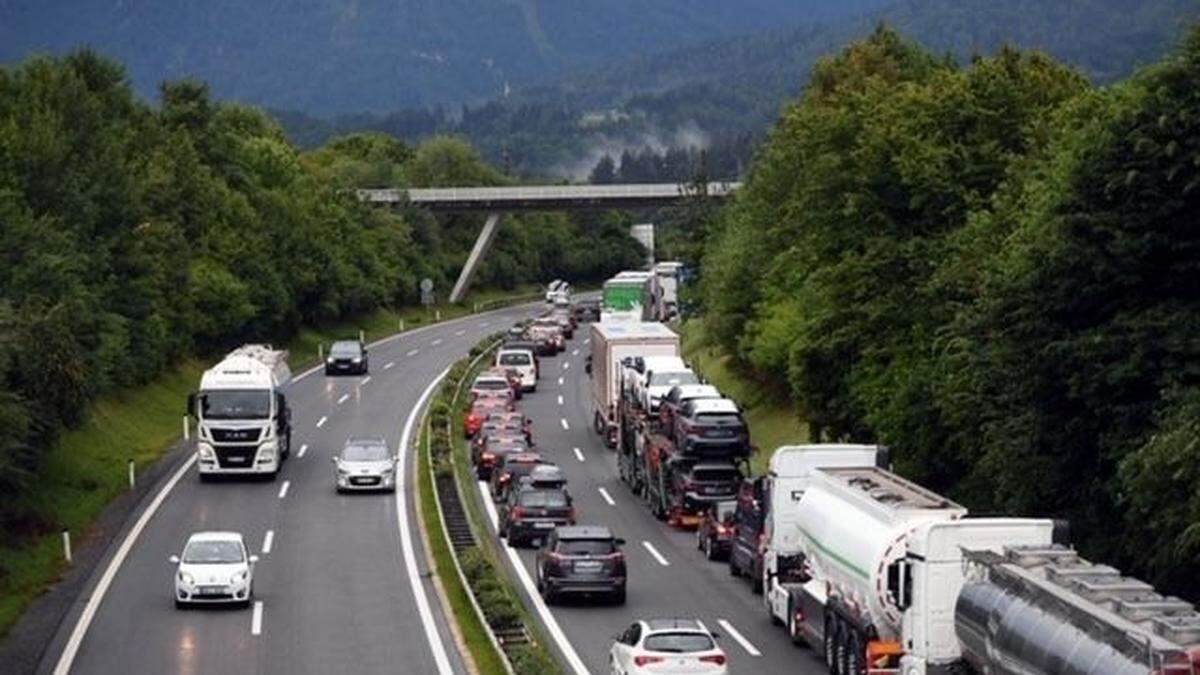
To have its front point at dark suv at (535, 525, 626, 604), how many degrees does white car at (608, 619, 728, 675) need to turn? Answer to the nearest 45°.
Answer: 0° — it already faces it

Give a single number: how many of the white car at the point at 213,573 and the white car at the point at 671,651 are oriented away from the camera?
1

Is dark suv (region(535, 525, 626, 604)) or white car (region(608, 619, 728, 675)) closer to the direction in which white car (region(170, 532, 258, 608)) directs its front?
the white car

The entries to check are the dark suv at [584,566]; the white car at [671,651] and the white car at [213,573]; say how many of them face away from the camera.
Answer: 2

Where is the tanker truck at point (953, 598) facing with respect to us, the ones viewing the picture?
facing away from the viewer and to the left of the viewer

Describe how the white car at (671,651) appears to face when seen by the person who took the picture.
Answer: facing away from the viewer

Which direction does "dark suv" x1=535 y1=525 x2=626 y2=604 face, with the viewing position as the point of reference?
facing away from the viewer

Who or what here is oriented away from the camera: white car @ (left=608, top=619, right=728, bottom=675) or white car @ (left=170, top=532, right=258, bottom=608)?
white car @ (left=608, top=619, right=728, bottom=675)

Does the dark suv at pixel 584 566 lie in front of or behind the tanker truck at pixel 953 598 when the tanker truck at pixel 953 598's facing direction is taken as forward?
in front

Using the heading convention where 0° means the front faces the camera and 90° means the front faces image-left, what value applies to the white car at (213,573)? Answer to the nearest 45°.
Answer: approximately 0°

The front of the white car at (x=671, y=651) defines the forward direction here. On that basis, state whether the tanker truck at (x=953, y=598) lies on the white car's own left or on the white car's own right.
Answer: on the white car's own right

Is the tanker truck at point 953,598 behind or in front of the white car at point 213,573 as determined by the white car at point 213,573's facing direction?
in front

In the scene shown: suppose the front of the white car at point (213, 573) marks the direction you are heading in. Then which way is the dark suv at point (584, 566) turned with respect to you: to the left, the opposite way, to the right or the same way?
the opposite way

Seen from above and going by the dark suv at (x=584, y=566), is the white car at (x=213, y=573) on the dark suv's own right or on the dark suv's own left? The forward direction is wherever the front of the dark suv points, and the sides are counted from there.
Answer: on the dark suv's own left
